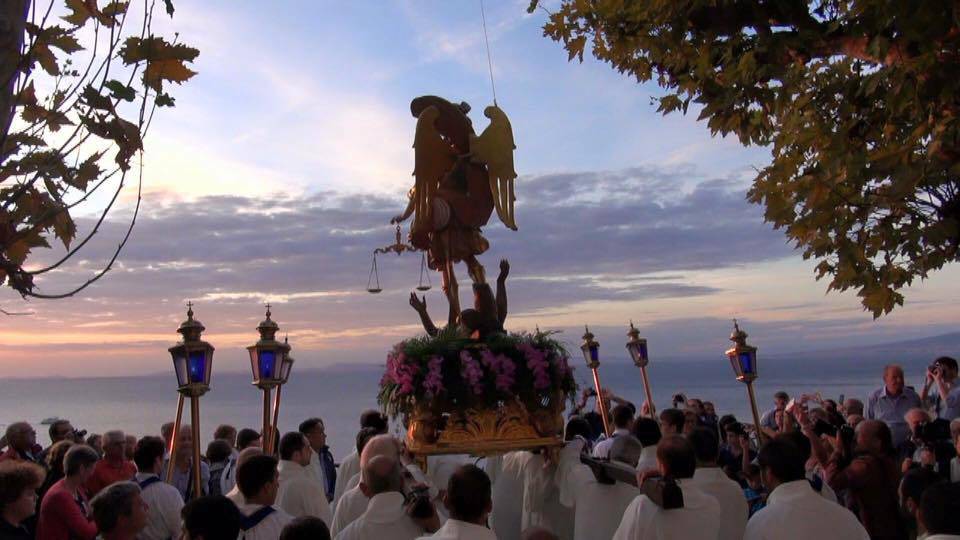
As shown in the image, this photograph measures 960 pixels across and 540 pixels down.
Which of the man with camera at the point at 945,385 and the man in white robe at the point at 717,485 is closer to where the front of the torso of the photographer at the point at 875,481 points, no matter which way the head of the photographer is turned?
the man in white robe

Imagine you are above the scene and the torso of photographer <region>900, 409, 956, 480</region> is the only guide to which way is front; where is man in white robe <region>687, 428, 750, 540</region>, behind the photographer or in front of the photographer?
in front

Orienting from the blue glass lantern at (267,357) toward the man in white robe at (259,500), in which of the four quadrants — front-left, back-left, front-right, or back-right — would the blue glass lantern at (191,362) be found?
front-right

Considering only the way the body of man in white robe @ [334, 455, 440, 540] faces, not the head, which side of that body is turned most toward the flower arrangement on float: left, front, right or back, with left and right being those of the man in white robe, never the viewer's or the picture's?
front

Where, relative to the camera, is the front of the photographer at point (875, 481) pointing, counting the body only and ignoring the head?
to the viewer's left

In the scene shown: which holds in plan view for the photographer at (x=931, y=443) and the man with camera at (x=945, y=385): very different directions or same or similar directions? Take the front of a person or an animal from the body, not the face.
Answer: same or similar directions

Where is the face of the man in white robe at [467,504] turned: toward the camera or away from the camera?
away from the camera

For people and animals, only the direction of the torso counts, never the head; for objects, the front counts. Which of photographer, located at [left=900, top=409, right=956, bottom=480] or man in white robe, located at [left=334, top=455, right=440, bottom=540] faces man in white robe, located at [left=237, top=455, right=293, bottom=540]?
the photographer

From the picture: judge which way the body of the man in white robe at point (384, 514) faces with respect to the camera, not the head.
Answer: away from the camera

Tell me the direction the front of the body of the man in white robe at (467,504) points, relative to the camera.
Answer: away from the camera

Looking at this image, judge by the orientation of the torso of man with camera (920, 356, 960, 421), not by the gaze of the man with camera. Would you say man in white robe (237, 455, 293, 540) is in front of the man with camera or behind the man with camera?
in front

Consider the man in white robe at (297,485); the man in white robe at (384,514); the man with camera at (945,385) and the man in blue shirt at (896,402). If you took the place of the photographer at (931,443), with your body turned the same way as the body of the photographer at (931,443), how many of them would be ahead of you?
2

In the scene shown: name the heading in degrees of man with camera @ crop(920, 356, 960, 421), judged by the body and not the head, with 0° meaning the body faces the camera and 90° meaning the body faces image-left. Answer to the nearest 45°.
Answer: approximately 45°

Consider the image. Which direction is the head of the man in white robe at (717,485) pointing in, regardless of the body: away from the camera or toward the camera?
away from the camera

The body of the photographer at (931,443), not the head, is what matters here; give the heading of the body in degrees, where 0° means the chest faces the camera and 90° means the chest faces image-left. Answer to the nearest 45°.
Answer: approximately 45°

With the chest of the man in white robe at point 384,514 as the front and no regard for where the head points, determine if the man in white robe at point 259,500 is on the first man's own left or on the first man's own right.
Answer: on the first man's own left

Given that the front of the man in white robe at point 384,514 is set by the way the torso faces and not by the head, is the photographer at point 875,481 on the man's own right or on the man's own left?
on the man's own right

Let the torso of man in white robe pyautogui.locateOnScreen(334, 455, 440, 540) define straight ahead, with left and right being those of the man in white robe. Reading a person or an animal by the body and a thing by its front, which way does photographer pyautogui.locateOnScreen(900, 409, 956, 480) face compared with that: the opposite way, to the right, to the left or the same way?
to the left
